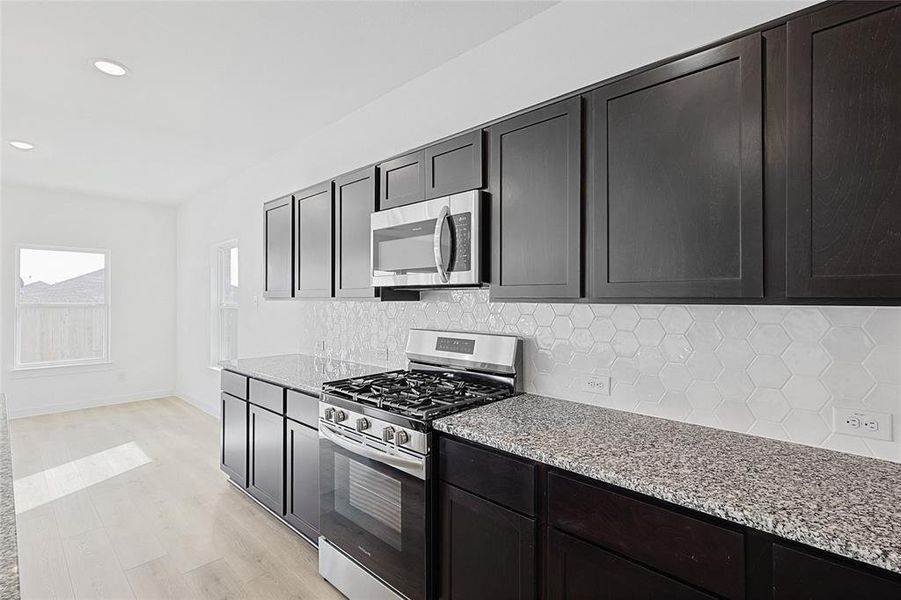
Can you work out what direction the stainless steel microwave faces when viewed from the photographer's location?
facing the viewer and to the left of the viewer

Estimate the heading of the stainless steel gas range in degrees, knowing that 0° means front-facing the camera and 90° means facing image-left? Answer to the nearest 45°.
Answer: approximately 45°

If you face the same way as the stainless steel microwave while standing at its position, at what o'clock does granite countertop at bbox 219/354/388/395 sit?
The granite countertop is roughly at 3 o'clock from the stainless steel microwave.

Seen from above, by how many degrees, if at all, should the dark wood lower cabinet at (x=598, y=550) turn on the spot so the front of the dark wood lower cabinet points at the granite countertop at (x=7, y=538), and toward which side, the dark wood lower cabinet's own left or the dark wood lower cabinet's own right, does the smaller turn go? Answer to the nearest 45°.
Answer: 0° — it already faces it

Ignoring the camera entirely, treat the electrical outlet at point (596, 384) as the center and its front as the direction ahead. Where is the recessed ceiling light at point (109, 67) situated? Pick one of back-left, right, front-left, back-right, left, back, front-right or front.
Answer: front-right

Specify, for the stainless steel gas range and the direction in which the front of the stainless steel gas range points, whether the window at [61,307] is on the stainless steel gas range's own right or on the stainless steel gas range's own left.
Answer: on the stainless steel gas range's own right

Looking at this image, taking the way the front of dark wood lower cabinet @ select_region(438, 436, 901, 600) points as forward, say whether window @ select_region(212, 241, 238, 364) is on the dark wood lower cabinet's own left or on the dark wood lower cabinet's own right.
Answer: on the dark wood lower cabinet's own right

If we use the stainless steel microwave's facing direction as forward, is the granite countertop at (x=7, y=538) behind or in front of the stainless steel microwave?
in front

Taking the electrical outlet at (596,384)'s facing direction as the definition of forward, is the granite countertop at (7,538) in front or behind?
in front

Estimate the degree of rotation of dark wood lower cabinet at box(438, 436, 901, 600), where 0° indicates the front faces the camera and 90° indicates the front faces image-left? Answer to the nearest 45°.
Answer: approximately 45°

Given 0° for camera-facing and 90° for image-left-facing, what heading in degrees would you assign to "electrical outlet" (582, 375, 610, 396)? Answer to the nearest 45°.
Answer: approximately 45°

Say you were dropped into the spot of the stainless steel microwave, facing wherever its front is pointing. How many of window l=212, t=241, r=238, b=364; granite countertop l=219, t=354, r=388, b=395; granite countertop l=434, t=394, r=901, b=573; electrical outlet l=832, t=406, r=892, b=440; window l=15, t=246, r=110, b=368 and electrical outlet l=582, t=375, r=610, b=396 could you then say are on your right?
3
